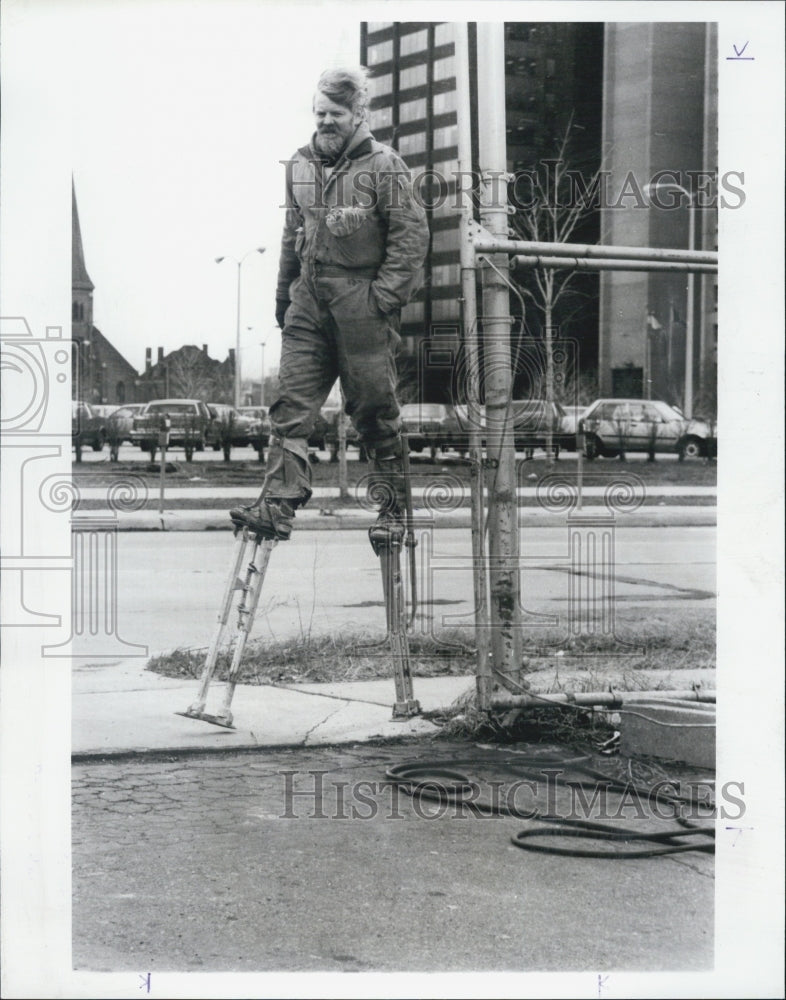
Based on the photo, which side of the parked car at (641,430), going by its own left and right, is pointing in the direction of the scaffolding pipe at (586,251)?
right

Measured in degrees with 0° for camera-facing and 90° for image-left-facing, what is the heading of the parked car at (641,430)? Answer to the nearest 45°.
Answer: approximately 270°

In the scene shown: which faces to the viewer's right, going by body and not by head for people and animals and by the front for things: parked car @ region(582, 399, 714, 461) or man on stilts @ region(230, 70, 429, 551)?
the parked car

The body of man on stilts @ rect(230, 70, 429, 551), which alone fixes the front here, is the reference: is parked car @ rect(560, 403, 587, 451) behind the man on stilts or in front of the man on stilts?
behind

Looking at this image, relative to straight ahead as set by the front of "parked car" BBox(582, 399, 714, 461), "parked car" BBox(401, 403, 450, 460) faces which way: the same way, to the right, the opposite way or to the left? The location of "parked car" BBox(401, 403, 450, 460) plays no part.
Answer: to the right

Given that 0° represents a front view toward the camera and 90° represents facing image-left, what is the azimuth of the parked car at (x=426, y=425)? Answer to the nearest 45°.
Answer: approximately 0°

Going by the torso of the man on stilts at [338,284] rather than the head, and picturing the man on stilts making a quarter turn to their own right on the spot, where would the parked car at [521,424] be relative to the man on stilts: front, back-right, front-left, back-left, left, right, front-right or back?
right
